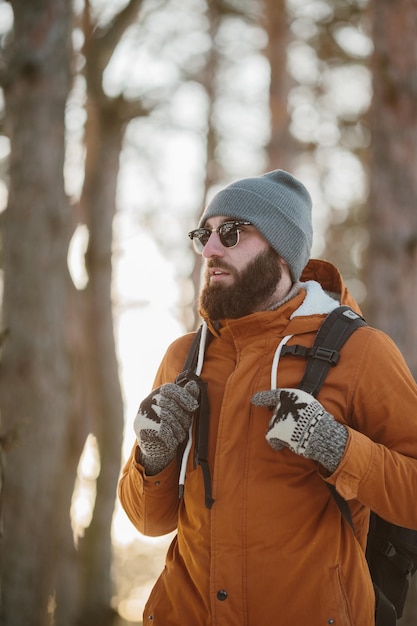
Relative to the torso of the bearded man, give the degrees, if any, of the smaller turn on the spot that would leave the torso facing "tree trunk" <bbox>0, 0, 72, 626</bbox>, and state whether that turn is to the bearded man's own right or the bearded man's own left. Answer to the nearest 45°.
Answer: approximately 90° to the bearded man's own right

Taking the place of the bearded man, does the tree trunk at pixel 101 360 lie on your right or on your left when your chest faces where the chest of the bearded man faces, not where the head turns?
on your right

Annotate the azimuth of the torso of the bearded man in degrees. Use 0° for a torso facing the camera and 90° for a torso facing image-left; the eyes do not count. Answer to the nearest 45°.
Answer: approximately 45°

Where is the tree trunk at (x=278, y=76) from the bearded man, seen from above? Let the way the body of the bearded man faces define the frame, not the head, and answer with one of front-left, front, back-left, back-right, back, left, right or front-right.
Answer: back-right
